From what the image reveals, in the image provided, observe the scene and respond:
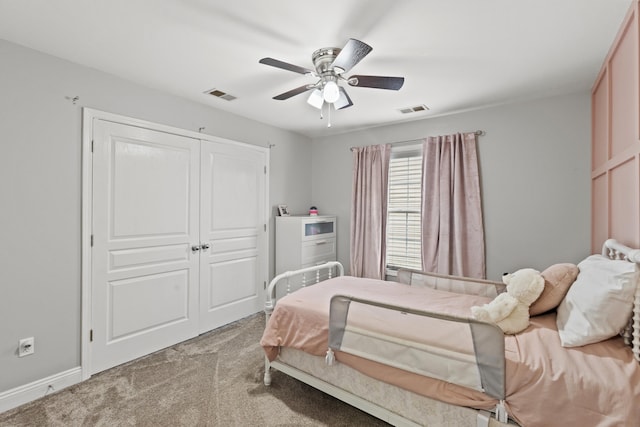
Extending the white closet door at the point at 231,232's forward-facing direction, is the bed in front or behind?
in front

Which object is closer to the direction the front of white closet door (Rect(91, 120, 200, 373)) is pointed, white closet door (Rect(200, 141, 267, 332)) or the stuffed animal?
the stuffed animal

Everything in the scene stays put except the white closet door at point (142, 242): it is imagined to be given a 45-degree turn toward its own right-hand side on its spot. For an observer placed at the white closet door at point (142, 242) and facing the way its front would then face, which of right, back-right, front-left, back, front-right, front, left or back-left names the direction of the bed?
front-left

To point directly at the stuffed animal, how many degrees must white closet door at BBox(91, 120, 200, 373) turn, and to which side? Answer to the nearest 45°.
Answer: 0° — it already faces it

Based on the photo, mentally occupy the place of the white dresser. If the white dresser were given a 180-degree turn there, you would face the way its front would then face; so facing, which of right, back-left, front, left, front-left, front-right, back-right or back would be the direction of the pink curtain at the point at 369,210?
back-right

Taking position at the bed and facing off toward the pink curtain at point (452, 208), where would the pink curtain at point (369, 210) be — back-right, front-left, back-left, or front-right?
front-left

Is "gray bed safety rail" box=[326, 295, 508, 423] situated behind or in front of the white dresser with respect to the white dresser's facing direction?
in front

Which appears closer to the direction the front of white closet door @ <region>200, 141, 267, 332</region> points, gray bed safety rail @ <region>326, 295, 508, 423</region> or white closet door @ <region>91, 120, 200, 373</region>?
the gray bed safety rail

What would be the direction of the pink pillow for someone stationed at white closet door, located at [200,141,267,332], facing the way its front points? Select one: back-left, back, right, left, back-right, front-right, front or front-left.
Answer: front

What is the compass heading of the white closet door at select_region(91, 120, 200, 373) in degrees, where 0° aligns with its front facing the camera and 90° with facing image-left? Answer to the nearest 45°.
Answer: approximately 315°

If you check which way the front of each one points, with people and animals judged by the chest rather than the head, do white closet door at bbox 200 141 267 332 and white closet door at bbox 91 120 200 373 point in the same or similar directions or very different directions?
same or similar directions

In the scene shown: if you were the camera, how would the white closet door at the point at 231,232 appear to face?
facing the viewer and to the right of the viewer

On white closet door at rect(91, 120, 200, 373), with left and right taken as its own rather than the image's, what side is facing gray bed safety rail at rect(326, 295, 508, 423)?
front

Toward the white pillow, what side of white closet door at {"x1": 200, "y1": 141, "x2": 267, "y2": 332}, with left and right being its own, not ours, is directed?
front

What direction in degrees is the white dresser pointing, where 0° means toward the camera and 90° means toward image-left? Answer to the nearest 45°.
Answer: approximately 315°

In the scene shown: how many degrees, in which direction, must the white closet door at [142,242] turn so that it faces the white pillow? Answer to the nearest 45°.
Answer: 0° — it already faces it
